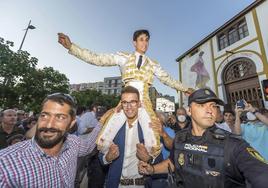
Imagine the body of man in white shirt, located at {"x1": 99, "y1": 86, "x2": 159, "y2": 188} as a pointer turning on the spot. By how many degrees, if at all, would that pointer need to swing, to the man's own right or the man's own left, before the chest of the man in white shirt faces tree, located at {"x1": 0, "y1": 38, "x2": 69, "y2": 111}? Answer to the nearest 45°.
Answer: approximately 135° to the man's own right

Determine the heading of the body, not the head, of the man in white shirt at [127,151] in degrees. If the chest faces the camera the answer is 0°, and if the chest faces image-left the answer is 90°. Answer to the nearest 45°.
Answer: approximately 0°

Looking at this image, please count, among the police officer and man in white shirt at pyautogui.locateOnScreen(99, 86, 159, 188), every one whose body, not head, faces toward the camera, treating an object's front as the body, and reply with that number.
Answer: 2

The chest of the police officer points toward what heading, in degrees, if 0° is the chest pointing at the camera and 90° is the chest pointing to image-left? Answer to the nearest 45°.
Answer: approximately 0°

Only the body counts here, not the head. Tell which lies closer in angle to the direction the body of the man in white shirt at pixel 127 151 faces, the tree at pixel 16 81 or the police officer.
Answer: the police officer

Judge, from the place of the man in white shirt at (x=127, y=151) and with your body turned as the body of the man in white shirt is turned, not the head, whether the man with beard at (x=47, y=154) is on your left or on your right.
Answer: on your right

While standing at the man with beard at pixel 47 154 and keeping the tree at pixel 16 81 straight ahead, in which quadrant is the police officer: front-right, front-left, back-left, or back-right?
back-right

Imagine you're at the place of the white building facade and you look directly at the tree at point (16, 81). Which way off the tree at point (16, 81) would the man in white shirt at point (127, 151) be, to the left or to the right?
left

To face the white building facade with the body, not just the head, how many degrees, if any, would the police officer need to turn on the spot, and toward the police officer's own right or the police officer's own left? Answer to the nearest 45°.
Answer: approximately 180°

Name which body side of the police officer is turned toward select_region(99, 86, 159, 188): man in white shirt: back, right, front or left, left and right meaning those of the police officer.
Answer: right

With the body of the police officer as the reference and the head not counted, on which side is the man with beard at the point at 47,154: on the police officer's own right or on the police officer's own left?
on the police officer's own right
